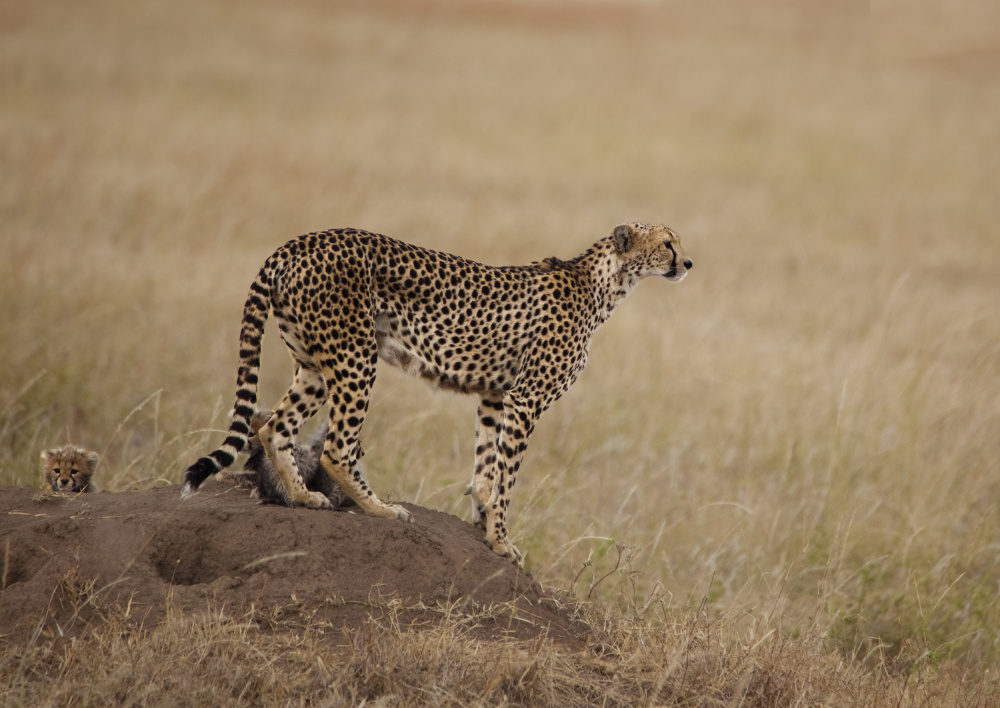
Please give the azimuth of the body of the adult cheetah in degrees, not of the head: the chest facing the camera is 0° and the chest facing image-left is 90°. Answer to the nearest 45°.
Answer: approximately 270°
